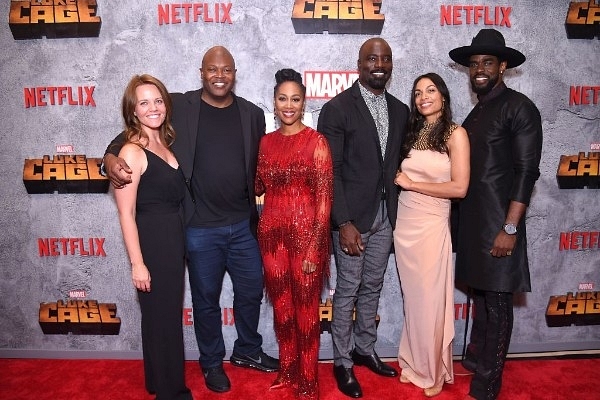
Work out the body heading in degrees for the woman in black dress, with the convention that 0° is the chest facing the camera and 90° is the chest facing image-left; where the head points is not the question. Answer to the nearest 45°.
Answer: approximately 315°

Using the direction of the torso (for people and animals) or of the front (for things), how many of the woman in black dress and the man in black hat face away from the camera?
0

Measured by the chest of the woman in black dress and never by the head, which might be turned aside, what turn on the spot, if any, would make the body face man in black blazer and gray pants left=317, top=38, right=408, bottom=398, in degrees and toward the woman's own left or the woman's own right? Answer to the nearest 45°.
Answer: approximately 45° to the woman's own left

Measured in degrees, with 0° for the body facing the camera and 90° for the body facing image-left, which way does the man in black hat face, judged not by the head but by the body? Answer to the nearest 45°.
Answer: approximately 45°

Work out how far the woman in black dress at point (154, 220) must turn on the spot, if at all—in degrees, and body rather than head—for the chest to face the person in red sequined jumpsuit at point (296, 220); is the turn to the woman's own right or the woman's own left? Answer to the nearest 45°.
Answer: approximately 45° to the woman's own left

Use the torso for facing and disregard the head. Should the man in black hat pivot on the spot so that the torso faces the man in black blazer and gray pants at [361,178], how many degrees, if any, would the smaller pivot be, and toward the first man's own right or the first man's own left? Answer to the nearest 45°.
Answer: approximately 45° to the first man's own right
